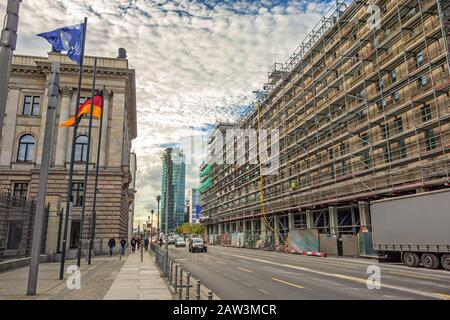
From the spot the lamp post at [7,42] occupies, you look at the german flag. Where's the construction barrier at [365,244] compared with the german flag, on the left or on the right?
right

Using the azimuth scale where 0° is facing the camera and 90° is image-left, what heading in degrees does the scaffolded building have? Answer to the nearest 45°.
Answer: approximately 45°

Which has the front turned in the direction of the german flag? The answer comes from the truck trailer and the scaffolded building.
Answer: the scaffolded building

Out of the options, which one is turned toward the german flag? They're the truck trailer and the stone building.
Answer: the stone building

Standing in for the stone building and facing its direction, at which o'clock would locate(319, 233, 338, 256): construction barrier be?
The construction barrier is roughly at 10 o'clock from the stone building.

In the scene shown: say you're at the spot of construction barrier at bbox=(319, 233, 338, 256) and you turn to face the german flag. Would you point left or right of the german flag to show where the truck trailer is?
left
